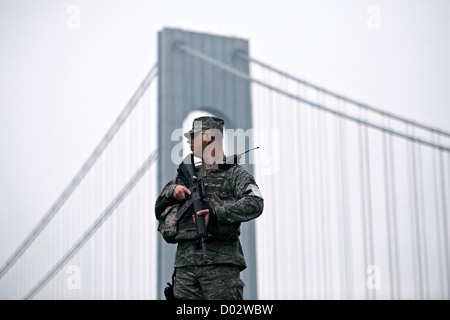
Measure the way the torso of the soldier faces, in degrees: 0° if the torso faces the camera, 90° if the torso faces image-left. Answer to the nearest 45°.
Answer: approximately 45°
